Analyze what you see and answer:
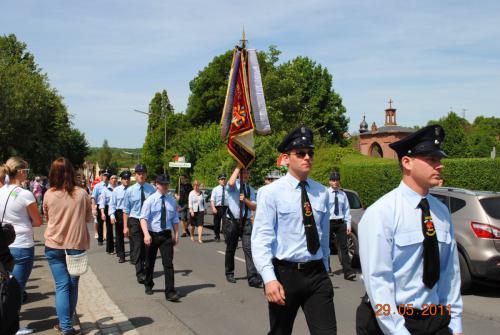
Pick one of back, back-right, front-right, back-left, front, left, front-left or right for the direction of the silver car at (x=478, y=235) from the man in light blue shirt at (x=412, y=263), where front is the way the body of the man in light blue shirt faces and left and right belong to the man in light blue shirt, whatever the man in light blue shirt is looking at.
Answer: back-left

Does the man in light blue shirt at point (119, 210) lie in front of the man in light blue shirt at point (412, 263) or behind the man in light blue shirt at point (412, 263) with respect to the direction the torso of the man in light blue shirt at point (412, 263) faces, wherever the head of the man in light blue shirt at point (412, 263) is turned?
behind

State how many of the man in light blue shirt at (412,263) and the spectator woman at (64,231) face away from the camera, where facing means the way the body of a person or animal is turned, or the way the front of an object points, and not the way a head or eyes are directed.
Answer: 1

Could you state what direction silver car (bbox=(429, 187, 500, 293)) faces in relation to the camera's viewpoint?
facing away from the viewer and to the left of the viewer

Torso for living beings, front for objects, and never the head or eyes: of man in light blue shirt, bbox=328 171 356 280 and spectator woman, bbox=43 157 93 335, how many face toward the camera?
1

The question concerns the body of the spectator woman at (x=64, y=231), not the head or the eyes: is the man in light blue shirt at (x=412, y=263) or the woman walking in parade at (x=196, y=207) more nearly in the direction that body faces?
the woman walking in parade

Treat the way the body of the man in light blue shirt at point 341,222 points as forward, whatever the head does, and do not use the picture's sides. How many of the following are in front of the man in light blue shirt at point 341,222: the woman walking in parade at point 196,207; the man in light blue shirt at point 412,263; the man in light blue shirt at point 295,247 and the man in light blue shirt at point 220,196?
2

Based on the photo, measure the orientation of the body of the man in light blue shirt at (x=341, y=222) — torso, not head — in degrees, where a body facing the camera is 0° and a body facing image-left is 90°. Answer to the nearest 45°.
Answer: approximately 0°

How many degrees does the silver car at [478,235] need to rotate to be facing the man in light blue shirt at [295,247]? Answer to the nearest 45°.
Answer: approximately 135° to its left

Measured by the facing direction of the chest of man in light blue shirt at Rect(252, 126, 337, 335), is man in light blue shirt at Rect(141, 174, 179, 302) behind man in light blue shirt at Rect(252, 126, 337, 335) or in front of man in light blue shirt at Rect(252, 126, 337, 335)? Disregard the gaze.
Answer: behind

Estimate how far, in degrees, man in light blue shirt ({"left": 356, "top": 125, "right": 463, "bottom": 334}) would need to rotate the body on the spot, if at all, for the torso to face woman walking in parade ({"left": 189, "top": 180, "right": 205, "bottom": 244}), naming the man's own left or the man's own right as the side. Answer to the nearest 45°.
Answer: approximately 180°

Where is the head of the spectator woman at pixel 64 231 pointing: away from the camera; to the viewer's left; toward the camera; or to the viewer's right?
away from the camera
